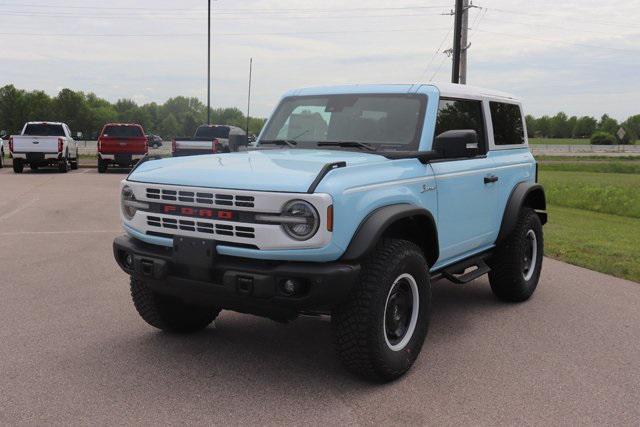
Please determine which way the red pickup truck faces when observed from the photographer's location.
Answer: facing away from the viewer

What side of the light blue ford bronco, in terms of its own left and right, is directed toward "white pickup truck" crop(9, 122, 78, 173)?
right

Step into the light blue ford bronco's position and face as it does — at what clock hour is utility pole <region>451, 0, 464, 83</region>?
The utility pole is roughly at 5 o'clock from the light blue ford bronco.

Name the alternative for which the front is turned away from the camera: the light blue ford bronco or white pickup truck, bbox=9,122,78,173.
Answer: the white pickup truck

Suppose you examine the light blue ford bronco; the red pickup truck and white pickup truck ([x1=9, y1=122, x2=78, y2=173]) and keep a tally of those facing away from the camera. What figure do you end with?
2

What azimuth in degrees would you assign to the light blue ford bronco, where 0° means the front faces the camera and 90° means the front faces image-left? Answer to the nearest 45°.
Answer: approximately 45°

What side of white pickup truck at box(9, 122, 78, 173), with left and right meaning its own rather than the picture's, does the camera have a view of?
back

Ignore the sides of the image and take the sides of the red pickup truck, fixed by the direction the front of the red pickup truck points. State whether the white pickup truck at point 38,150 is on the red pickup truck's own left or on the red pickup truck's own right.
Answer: on the red pickup truck's own left

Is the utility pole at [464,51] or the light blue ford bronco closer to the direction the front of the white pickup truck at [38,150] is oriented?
the utility pole

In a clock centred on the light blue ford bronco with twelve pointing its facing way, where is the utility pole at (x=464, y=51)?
The utility pole is roughly at 5 o'clock from the light blue ford bronco.

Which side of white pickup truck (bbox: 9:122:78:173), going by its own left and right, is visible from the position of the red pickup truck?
right

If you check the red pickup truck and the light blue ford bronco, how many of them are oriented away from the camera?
1

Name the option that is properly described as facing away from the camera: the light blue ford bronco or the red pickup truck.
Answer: the red pickup truck

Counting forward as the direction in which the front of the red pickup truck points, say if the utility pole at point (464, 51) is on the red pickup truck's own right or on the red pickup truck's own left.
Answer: on the red pickup truck's own right

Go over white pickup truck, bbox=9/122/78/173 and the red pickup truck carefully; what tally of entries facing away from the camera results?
2
